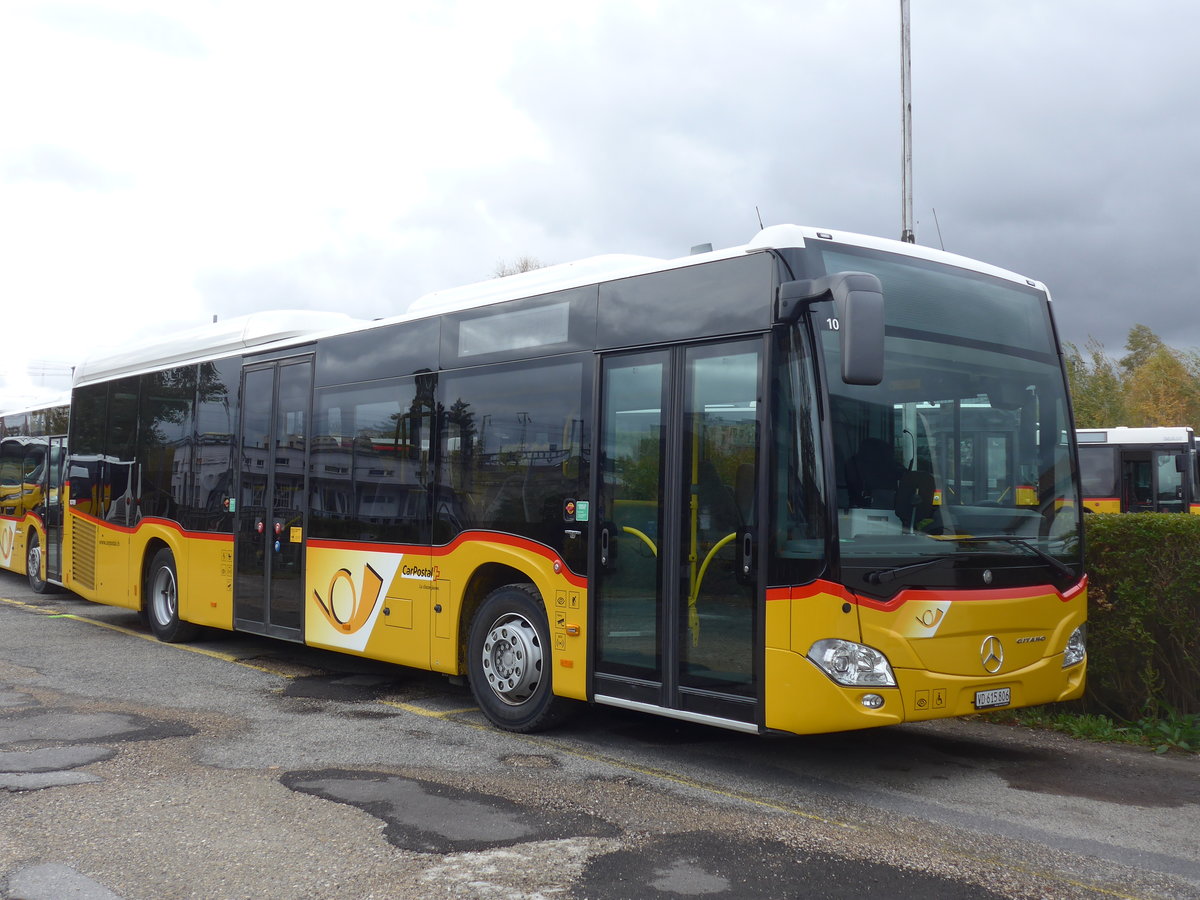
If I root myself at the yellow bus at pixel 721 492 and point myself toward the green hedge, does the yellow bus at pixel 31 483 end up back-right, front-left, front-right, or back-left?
back-left

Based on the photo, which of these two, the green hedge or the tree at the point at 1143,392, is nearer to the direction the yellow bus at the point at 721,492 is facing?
the green hedge

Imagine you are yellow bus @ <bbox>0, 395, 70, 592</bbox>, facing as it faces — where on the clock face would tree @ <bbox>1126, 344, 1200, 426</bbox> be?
The tree is roughly at 10 o'clock from the yellow bus.

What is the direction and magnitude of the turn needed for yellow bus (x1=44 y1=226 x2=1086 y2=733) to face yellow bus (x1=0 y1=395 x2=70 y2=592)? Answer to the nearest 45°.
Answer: approximately 180°

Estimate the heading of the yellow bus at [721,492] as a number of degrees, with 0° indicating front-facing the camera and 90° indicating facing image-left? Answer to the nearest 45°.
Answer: approximately 315°

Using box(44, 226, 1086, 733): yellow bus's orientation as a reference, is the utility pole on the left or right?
on its left

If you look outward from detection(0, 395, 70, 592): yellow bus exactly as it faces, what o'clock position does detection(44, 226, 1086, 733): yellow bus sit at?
detection(44, 226, 1086, 733): yellow bus is roughly at 1 o'clock from detection(0, 395, 70, 592): yellow bus.

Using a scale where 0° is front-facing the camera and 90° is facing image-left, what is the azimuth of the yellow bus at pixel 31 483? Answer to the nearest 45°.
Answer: approximately 315°

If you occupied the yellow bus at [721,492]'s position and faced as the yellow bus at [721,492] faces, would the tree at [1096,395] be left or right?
on its left

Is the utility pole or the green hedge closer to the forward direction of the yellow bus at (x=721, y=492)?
the green hedge
